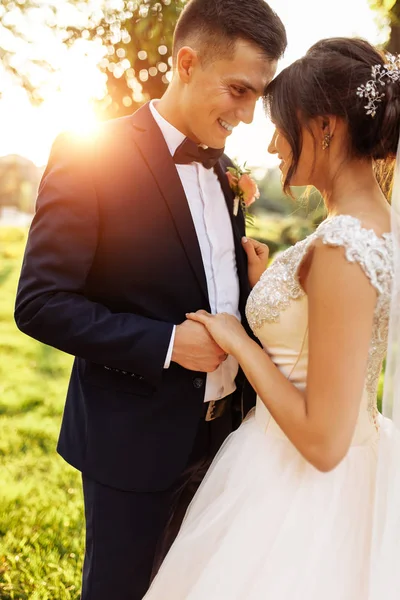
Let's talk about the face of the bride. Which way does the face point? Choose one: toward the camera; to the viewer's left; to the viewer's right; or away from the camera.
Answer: to the viewer's left

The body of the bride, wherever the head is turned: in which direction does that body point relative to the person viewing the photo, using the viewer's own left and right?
facing to the left of the viewer

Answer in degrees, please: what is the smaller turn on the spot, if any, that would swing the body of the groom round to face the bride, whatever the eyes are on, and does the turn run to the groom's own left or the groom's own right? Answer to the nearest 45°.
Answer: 0° — they already face them

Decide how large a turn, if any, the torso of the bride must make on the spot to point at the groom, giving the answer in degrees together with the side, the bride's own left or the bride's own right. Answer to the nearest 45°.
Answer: approximately 45° to the bride's own right

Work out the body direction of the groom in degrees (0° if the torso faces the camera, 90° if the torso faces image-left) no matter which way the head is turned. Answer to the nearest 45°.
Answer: approximately 315°

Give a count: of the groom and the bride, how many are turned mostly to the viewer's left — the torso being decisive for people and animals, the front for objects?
1
